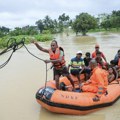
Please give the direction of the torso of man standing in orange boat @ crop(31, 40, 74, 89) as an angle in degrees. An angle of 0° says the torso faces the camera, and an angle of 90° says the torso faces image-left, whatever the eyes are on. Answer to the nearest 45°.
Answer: approximately 45°

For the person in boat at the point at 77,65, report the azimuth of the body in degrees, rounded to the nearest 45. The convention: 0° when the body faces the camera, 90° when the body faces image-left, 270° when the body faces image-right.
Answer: approximately 0°

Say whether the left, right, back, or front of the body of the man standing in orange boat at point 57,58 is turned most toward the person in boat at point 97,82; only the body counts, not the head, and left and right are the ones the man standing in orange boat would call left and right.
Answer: left
